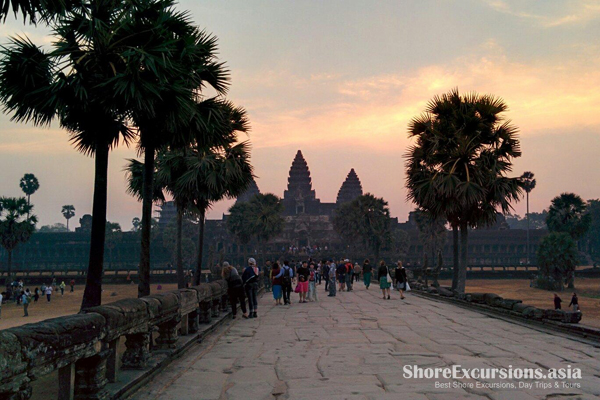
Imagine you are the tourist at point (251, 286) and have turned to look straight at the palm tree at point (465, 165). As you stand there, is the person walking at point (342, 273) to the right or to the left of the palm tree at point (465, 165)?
left

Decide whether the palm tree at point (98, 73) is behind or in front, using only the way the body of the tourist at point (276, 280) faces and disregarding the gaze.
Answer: behind

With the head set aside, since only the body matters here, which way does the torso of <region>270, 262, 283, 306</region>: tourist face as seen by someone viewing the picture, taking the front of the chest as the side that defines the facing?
away from the camera
